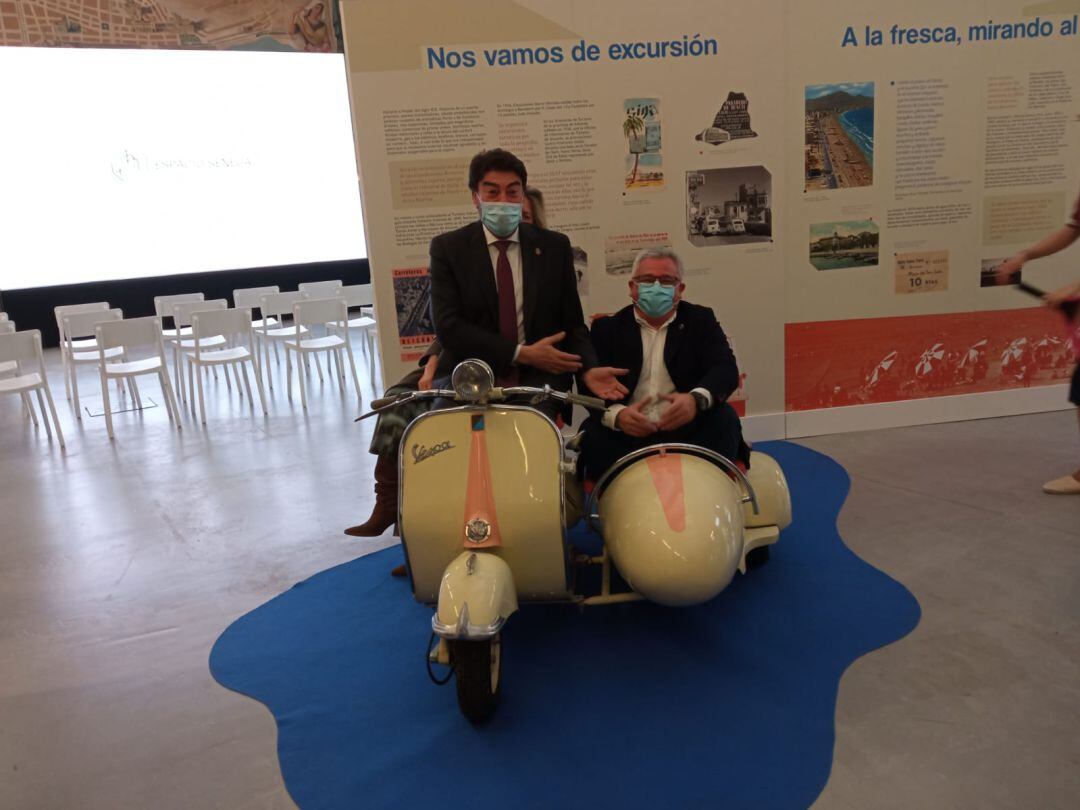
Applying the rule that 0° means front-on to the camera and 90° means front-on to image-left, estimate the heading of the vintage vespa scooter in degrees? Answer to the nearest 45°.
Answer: approximately 0°

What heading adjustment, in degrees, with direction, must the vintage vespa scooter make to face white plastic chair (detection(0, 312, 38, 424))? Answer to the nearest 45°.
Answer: approximately 135° to its right

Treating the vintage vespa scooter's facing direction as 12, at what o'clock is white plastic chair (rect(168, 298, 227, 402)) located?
The white plastic chair is roughly at 5 o'clock from the vintage vespa scooter.

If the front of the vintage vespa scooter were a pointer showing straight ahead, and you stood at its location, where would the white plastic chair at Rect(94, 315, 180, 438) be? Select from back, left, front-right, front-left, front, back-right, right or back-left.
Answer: back-right

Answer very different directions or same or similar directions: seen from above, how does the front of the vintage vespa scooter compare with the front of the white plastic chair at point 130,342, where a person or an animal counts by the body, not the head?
very different directions

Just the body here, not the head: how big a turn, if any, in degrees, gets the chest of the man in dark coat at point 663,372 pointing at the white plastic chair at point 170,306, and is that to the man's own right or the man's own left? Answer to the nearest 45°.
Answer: approximately 135° to the man's own right

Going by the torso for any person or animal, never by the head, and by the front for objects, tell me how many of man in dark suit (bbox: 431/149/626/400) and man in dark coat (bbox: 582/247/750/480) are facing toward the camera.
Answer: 2

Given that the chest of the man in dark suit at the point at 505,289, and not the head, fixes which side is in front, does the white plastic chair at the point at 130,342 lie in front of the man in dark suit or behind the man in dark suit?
behind

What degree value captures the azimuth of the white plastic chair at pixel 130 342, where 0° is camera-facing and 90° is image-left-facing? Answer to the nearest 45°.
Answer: approximately 180°

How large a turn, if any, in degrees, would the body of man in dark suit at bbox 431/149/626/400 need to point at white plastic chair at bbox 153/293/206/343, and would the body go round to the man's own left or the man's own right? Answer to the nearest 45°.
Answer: approximately 135° to the man's own right
